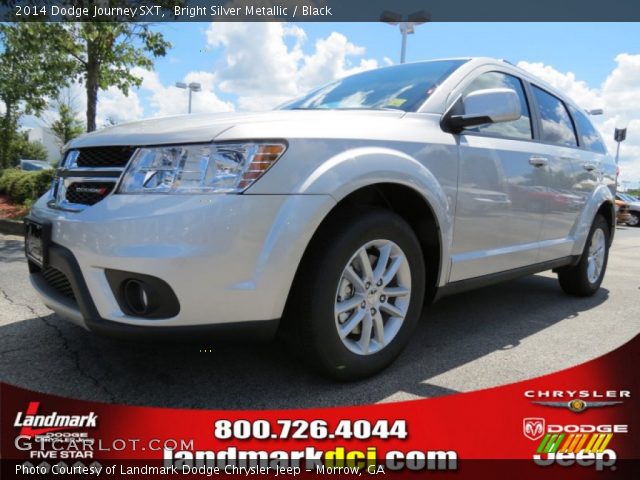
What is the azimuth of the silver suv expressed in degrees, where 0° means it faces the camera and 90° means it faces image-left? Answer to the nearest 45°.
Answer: approximately 45°

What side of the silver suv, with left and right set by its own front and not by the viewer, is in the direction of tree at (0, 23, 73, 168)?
right

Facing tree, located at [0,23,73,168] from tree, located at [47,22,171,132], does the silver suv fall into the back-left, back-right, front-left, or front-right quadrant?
back-left

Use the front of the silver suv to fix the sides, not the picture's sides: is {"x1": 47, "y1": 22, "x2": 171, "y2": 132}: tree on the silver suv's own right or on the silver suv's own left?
on the silver suv's own right
